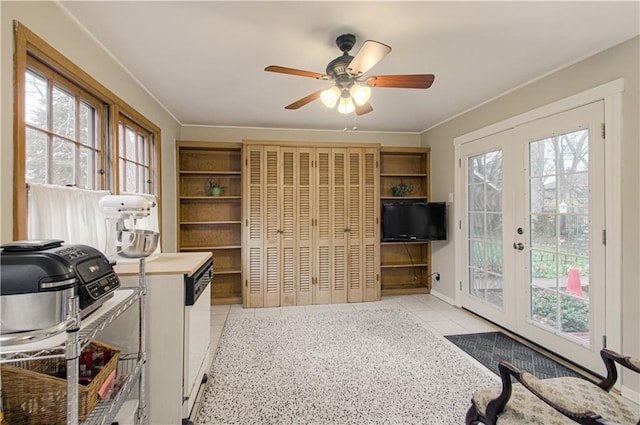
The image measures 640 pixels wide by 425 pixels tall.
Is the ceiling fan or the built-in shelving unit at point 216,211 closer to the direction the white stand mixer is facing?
the ceiling fan

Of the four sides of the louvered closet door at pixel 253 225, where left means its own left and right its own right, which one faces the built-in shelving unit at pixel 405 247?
left

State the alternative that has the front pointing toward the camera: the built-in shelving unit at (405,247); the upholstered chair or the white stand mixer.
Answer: the built-in shelving unit

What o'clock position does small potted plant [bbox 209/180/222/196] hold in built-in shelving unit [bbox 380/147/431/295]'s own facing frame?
The small potted plant is roughly at 2 o'clock from the built-in shelving unit.

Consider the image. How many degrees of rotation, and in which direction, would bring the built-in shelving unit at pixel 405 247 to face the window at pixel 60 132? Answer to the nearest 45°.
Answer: approximately 45° to its right

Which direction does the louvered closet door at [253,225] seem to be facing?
toward the camera

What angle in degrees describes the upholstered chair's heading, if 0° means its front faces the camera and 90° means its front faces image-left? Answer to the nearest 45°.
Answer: approximately 135°

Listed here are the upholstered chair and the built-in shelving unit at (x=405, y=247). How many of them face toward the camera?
1

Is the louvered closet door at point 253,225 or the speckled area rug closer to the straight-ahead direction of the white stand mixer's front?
the speckled area rug

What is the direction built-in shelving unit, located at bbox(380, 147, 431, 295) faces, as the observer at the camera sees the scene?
facing the viewer

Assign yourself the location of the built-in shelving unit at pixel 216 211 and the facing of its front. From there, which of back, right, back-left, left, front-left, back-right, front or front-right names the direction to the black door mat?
front-left

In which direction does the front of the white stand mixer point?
to the viewer's right

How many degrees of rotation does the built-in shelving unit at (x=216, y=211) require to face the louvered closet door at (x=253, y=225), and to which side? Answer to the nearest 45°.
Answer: approximately 45° to its left

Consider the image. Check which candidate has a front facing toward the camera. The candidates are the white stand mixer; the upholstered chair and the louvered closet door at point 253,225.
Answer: the louvered closet door
